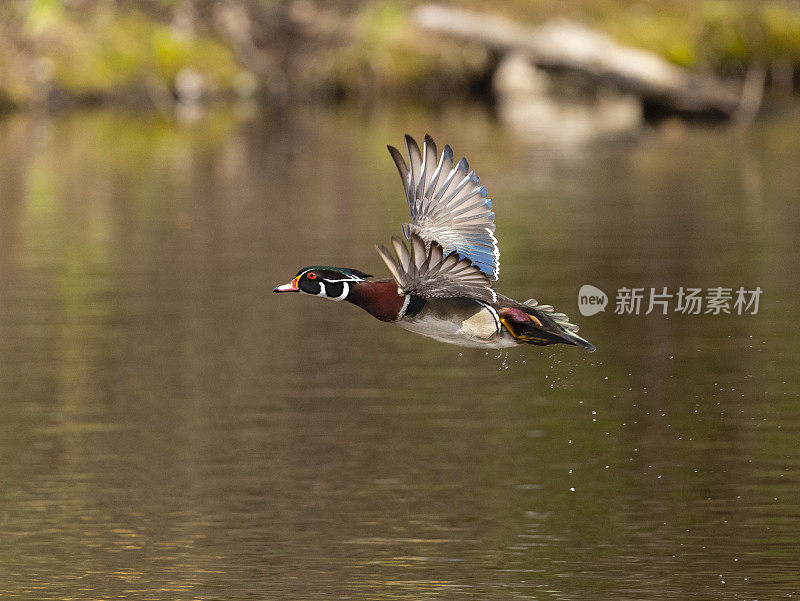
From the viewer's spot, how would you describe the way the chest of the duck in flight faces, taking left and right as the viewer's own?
facing to the left of the viewer
